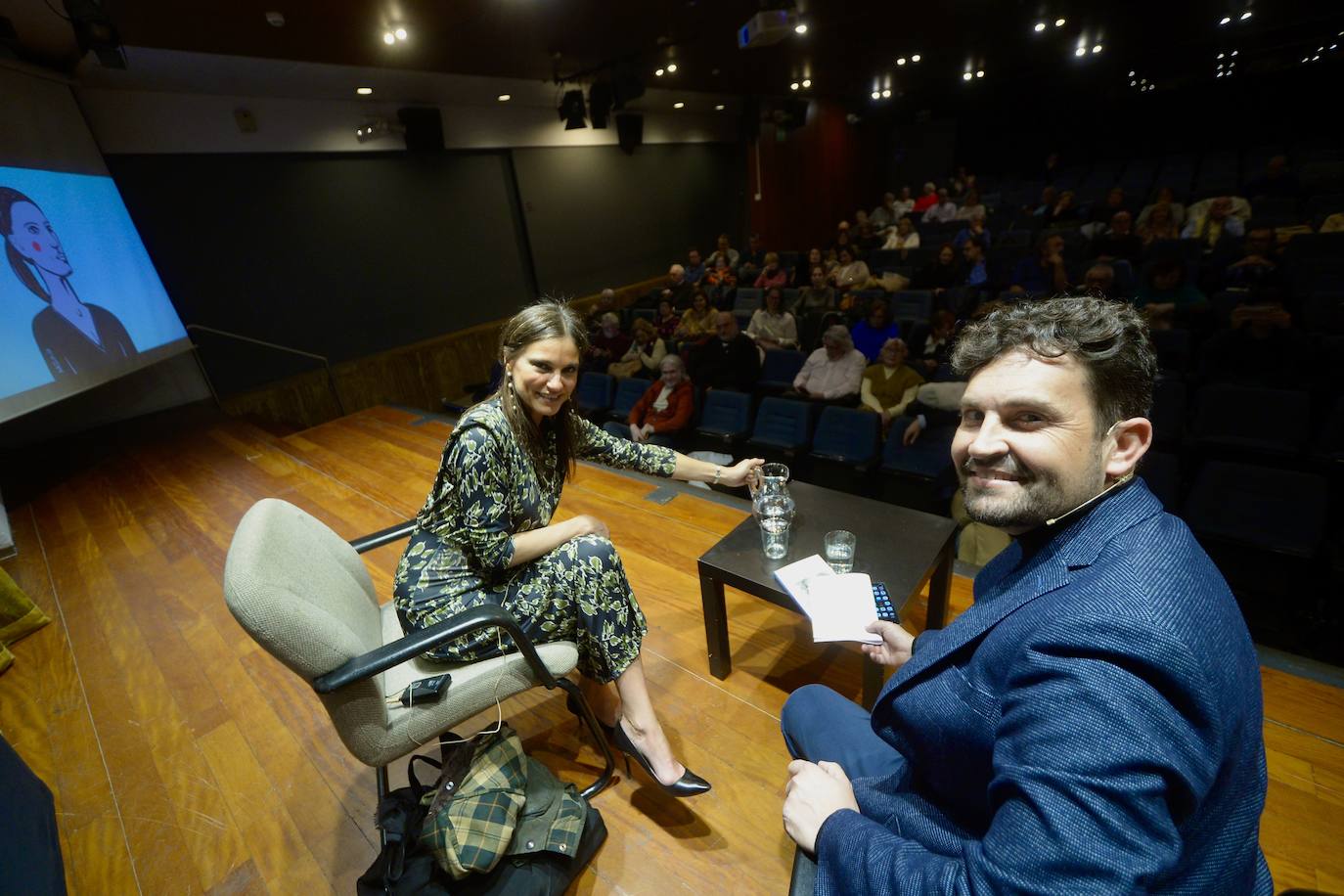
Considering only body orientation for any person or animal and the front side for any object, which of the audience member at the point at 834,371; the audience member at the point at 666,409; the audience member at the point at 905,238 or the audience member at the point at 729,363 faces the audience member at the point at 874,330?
the audience member at the point at 905,238

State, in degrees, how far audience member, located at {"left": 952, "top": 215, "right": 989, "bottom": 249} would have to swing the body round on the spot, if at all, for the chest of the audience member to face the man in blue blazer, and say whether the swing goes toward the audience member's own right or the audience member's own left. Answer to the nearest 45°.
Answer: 0° — they already face them

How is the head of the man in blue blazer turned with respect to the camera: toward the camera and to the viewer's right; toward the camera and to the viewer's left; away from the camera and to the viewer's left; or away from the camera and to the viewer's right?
toward the camera and to the viewer's left

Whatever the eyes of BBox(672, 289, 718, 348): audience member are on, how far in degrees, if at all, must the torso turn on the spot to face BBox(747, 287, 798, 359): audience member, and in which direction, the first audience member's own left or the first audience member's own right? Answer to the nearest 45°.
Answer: approximately 90° to the first audience member's own left

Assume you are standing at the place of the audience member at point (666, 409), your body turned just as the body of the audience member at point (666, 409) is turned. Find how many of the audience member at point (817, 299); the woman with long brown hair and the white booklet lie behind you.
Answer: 1

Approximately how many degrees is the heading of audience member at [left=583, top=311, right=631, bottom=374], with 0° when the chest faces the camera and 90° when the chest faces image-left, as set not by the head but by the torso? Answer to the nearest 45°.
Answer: approximately 45°

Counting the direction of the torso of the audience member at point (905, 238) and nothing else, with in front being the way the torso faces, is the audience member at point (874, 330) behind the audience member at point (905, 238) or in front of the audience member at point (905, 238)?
in front

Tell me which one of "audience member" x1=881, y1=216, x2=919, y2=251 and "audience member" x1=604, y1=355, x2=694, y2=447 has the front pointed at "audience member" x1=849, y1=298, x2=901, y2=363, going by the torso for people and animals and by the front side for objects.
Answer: "audience member" x1=881, y1=216, x2=919, y2=251

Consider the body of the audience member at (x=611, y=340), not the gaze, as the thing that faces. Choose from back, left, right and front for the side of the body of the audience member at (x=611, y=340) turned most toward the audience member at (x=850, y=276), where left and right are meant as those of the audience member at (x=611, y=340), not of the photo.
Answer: back

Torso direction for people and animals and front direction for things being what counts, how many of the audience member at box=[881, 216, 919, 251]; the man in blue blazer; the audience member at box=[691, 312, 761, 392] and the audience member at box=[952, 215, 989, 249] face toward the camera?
3

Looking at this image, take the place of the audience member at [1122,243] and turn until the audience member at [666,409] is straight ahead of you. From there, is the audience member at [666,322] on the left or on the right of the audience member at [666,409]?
right

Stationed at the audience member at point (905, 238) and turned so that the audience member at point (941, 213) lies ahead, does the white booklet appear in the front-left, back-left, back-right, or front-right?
back-right

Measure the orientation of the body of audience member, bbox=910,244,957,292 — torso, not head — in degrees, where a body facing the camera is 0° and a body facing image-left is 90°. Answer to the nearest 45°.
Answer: approximately 45°

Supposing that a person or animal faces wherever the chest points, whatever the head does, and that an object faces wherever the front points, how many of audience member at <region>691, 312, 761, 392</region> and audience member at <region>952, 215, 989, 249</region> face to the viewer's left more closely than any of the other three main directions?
0

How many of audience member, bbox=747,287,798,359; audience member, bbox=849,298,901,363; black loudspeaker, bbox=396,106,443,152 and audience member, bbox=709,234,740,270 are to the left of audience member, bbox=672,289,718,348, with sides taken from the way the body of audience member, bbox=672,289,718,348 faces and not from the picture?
2

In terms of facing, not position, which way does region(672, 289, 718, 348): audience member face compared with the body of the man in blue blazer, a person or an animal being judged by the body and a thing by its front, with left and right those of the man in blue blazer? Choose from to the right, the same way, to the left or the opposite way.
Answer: to the left

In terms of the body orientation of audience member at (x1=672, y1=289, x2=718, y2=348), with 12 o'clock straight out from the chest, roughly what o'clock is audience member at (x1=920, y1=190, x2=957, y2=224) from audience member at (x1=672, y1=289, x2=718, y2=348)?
audience member at (x1=920, y1=190, x2=957, y2=224) is roughly at 6 o'clock from audience member at (x1=672, y1=289, x2=718, y2=348).
